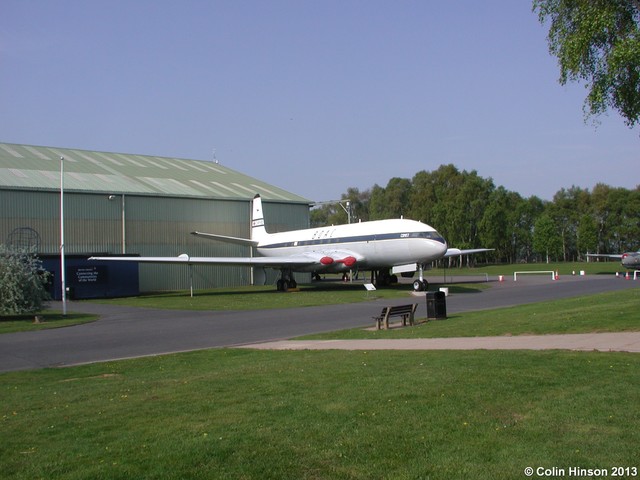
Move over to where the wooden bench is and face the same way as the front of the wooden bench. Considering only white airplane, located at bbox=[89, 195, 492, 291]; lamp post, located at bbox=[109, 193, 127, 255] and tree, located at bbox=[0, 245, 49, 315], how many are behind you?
0

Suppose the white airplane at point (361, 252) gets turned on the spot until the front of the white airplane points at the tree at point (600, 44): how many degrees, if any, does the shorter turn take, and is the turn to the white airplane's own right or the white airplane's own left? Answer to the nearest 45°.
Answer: approximately 45° to the white airplane's own right

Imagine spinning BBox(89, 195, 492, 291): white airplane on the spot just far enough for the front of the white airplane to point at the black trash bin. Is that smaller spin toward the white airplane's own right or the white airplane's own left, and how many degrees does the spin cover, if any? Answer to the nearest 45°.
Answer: approximately 45° to the white airplane's own right

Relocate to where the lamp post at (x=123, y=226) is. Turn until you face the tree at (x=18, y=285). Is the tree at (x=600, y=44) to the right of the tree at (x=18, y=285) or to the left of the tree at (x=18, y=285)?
left

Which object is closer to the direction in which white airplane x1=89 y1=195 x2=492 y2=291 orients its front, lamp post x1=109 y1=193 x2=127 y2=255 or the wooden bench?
the wooden bench

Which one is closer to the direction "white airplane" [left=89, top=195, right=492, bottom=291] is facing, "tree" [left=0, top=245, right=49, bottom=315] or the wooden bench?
the wooden bench

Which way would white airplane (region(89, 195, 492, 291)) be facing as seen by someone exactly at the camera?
facing the viewer and to the right of the viewer

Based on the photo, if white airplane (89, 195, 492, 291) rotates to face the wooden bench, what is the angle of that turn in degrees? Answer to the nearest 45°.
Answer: approximately 45° to its right

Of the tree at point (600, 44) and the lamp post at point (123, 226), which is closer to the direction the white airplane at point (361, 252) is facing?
the tree

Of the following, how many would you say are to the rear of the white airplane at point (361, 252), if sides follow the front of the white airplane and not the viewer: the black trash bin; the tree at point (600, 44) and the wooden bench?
0

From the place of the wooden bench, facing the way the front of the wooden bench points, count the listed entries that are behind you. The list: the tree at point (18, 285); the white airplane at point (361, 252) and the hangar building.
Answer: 0

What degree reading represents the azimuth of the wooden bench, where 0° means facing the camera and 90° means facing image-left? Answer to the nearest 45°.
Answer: approximately 135°
